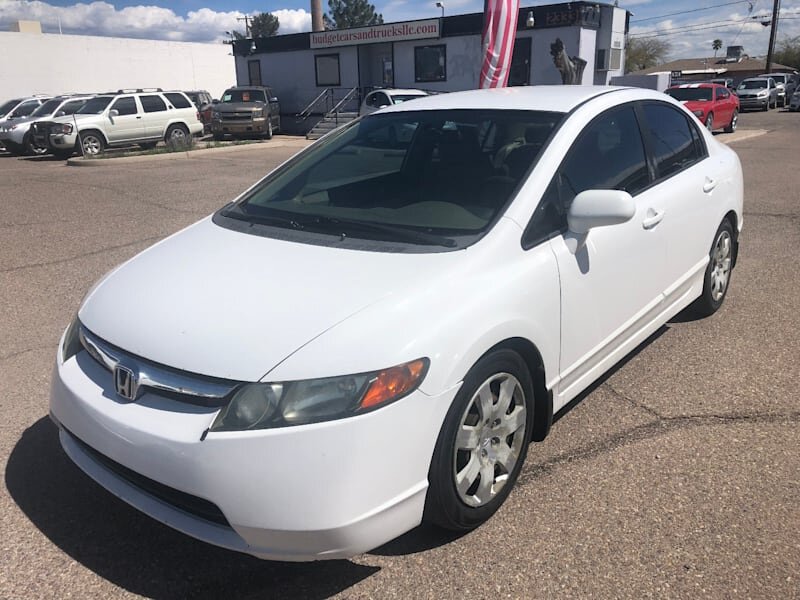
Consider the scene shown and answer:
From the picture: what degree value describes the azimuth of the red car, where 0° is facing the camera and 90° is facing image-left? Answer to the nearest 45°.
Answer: approximately 45°

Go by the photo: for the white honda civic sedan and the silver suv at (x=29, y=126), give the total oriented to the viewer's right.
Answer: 0

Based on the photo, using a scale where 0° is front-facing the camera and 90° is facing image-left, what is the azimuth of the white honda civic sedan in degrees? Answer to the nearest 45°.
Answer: approximately 45°

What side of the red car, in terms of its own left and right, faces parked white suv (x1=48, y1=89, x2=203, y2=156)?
front

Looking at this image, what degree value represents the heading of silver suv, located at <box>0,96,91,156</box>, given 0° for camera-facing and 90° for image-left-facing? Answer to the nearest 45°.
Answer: approximately 45°

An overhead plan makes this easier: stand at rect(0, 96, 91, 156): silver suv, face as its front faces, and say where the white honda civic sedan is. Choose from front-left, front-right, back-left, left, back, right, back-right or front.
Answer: front-left

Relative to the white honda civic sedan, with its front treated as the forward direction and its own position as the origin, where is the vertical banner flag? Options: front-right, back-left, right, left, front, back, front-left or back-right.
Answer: back-right

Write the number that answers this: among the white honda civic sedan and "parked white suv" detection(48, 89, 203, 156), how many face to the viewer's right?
0

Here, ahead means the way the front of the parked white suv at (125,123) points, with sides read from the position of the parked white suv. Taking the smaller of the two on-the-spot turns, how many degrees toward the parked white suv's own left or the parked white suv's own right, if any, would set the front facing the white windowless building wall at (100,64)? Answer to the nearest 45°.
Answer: approximately 135° to the parked white suv's own right

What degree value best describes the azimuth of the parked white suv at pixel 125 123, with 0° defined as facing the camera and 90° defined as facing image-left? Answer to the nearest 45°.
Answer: approximately 45°

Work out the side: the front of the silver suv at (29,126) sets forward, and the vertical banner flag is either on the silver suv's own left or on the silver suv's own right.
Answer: on the silver suv's own left
